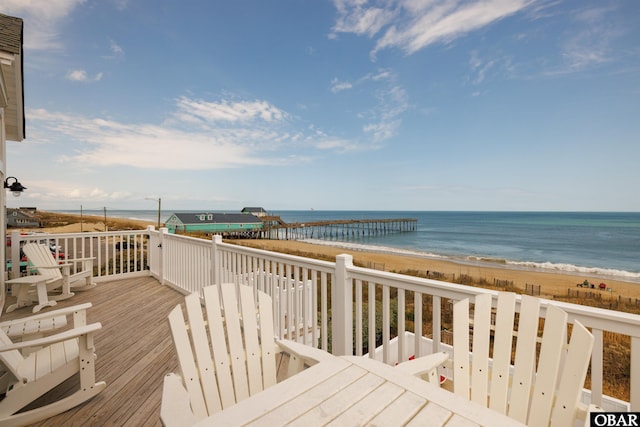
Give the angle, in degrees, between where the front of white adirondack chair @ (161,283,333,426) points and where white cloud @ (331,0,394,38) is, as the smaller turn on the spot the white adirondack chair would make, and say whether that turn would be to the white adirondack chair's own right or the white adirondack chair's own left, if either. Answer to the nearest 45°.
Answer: approximately 90° to the white adirondack chair's own left

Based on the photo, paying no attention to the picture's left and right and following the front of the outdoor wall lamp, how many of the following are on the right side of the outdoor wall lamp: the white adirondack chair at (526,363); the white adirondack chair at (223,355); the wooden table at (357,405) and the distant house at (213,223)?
3

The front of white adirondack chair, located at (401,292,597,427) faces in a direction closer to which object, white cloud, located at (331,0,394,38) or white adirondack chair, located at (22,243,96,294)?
the white adirondack chair

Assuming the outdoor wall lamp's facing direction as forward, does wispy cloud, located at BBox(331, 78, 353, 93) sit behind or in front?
in front

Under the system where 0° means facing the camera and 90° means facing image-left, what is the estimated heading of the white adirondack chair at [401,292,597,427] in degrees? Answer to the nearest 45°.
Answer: approximately 45°

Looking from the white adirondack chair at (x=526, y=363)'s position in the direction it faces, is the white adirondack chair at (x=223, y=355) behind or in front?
in front

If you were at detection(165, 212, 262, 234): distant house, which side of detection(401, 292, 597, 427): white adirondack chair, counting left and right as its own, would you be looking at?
right

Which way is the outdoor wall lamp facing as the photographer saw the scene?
facing to the right of the viewer

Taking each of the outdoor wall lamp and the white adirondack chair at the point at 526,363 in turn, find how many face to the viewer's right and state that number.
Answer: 1

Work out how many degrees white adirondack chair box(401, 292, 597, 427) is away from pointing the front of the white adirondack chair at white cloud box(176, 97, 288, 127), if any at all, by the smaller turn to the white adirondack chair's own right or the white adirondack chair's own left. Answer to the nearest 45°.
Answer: approximately 90° to the white adirondack chair's own right

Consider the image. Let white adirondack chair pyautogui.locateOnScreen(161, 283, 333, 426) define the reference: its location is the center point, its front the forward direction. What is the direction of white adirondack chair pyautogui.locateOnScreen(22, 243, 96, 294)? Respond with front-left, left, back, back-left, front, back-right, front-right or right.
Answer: back

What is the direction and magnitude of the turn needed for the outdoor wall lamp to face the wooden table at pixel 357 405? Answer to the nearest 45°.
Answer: approximately 90° to its right

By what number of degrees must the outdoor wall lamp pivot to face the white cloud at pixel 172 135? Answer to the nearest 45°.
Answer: approximately 45° to its left
